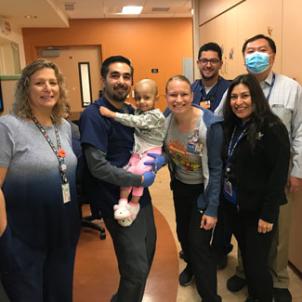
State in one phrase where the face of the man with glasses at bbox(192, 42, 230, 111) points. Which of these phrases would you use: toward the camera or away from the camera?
toward the camera

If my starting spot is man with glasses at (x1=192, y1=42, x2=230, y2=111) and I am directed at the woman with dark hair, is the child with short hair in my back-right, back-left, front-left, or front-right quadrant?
front-right

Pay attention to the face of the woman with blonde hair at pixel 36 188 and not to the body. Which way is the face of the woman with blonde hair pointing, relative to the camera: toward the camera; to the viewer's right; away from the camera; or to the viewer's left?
toward the camera

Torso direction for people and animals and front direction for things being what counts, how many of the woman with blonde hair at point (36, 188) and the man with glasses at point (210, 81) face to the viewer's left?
0

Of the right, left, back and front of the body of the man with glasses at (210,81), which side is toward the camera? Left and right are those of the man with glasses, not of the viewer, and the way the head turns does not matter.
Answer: front

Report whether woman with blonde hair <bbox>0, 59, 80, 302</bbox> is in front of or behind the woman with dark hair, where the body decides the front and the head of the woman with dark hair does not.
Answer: in front

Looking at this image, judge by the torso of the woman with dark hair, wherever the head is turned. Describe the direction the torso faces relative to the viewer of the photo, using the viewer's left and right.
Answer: facing the viewer and to the left of the viewer

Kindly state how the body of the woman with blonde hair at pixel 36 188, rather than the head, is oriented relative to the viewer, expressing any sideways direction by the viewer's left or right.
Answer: facing the viewer and to the right of the viewer

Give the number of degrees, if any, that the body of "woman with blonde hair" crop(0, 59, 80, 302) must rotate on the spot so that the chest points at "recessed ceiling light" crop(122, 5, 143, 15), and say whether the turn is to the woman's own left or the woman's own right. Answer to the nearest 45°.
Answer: approximately 135° to the woman's own left

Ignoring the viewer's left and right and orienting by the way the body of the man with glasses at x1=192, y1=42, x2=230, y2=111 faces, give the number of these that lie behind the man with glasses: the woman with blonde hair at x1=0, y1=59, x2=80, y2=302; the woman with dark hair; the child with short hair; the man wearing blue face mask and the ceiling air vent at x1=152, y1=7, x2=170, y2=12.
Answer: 1

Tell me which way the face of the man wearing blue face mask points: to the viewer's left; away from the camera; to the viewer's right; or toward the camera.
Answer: toward the camera

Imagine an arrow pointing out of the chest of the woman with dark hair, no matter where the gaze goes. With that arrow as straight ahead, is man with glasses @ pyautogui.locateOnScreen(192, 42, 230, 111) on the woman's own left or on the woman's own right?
on the woman's own right
